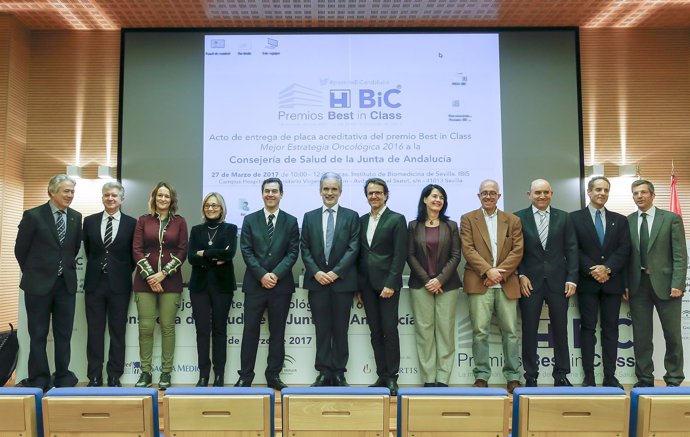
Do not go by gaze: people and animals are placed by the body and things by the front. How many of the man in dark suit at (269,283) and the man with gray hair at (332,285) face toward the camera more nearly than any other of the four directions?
2

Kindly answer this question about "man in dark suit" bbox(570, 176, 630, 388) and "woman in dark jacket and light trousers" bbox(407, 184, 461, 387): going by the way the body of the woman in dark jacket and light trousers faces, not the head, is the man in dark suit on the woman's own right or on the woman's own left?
on the woman's own left

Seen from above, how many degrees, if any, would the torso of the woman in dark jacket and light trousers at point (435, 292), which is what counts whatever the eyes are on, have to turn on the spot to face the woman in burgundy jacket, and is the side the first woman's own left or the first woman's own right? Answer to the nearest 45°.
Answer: approximately 90° to the first woman's own right

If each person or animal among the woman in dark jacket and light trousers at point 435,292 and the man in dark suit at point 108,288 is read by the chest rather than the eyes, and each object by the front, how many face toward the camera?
2

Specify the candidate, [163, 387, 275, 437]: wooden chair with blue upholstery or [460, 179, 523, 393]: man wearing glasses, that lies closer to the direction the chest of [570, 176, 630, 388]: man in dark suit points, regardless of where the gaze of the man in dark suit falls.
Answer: the wooden chair with blue upholstery
